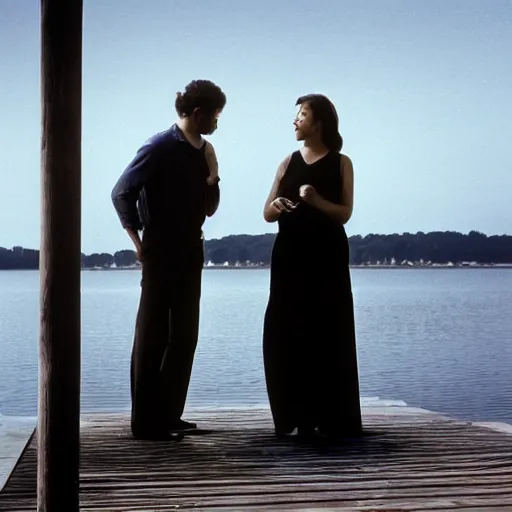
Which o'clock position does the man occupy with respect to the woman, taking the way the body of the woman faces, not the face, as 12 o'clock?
The man is roughly at 1 o'clock from the woman.

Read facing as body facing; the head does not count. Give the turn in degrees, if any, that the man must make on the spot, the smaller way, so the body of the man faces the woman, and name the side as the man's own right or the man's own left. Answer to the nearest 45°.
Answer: approximately 45° to the man's own left

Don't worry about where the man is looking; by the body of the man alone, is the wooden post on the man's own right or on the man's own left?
on the man's own right

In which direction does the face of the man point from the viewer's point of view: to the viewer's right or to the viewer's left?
to the viewer's right

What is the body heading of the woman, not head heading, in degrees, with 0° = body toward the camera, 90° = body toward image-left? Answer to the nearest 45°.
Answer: approximately 45°

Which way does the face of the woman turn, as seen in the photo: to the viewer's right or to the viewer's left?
to the viewer's left
